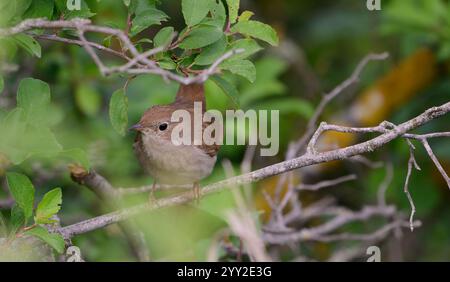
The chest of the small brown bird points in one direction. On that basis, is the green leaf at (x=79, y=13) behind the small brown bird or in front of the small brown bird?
in front

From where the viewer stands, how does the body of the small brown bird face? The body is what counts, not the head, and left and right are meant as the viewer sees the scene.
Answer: facing the viewer and to the left of the viewer

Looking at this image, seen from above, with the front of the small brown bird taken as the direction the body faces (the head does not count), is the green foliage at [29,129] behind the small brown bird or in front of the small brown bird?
in front
